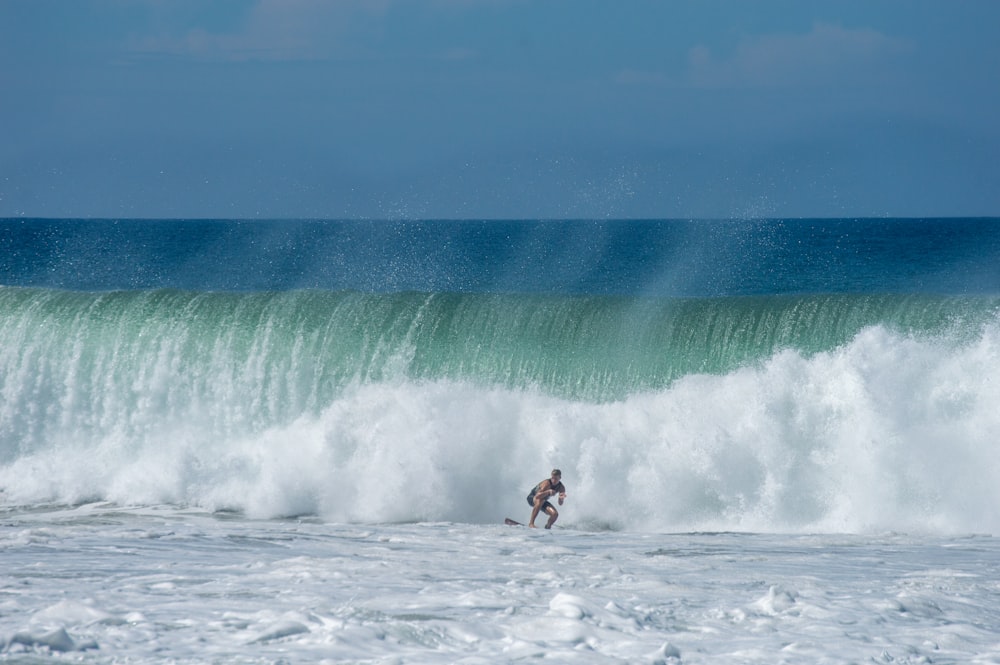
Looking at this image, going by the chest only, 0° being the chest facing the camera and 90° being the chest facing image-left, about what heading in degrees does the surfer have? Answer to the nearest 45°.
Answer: approximately 315°
